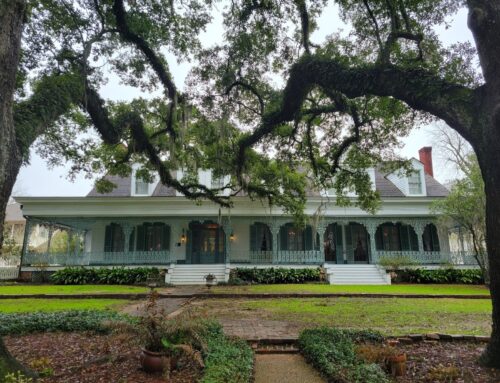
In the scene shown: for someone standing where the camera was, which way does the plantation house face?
facing the viewer

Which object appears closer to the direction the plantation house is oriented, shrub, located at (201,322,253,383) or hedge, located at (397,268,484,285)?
the shrub

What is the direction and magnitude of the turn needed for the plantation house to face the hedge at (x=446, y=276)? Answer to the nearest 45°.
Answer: approximately 90° to its left

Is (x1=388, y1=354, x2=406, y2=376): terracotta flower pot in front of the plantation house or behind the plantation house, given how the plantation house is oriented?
in front

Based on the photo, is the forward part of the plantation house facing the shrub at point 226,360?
yes

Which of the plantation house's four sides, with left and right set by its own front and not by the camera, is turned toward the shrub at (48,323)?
front

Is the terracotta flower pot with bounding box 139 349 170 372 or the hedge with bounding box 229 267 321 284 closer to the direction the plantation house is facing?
the terracotta flower pot

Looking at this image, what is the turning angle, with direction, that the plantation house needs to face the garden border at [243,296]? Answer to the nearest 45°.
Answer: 0° — it already faces it

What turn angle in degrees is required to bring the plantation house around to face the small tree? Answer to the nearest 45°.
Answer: approximately 90° to its left

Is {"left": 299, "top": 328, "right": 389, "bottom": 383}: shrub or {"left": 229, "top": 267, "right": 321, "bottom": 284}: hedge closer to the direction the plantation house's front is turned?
the shrub

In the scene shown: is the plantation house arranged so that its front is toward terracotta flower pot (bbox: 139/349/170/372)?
yes

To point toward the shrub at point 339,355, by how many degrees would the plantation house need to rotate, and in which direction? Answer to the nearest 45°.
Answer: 0° — it already faces it

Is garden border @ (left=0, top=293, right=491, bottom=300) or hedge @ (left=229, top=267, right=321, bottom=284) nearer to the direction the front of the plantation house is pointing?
the garden border

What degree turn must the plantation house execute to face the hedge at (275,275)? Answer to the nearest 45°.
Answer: approximately 45° to its left
